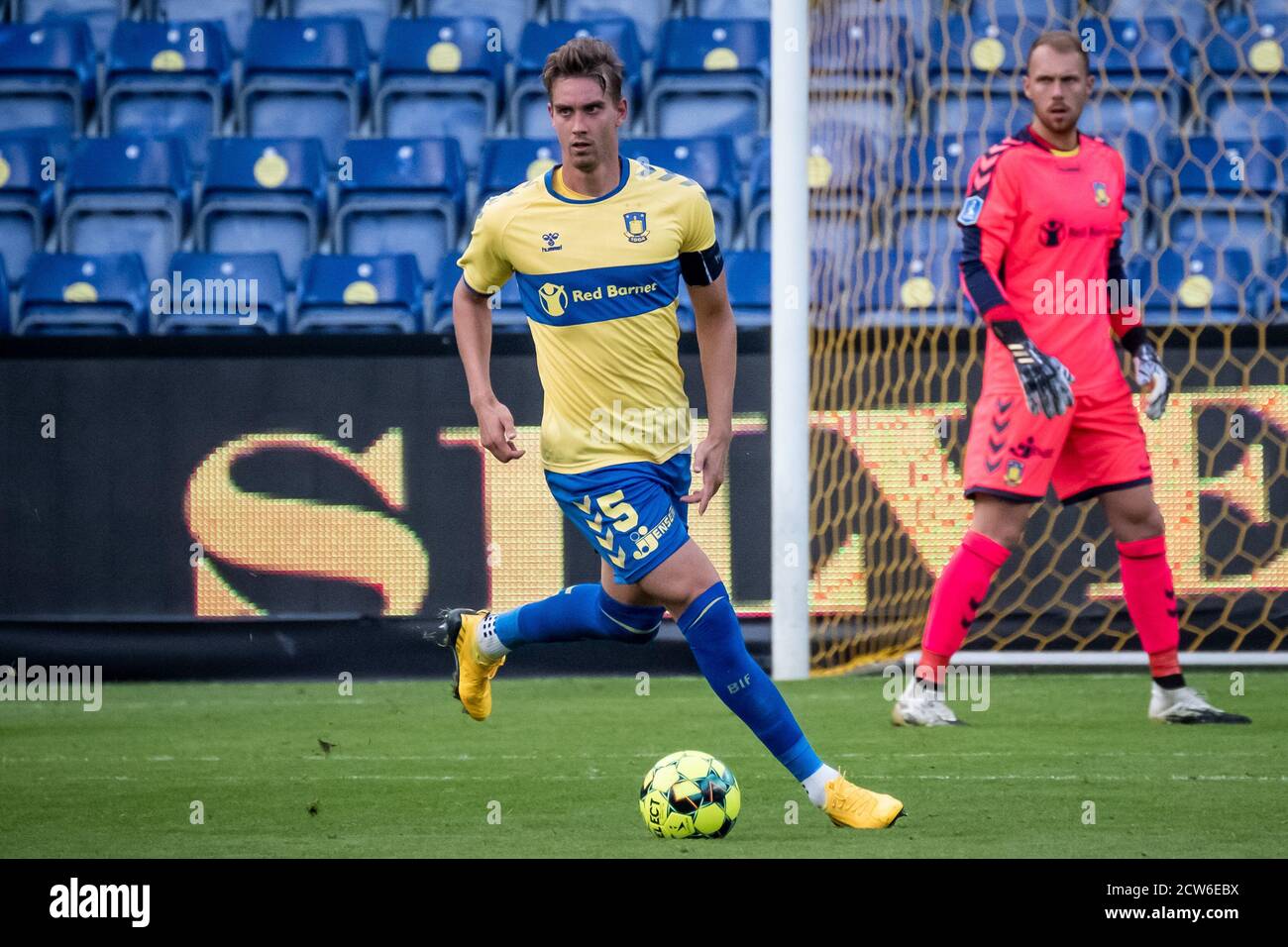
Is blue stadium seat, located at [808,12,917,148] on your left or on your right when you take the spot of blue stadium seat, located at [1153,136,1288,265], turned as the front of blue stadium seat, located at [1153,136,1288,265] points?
on your right

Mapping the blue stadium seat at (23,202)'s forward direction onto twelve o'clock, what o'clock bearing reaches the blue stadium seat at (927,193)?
the blue stadium seat at (927,193) is roughly at 10 o'clock from the blue stadium seat at (23,202).

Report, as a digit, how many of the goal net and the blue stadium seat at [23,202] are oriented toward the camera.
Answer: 2

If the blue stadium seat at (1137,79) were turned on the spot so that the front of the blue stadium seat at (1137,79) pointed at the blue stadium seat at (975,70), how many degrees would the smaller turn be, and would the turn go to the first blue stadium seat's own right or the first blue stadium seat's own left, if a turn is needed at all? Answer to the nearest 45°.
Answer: approximately 90° to the first blue stadium seat's own right

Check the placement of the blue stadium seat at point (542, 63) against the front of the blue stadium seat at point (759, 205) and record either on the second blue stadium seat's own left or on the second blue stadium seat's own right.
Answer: on the second blue stadium seat's own right

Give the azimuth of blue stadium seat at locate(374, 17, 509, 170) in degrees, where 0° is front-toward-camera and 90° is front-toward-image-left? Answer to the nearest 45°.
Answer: approximately 0°

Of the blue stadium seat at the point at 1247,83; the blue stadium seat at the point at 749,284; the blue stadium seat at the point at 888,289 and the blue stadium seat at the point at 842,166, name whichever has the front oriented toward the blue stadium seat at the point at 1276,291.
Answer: the blue stadium seat at the point at 1247,83

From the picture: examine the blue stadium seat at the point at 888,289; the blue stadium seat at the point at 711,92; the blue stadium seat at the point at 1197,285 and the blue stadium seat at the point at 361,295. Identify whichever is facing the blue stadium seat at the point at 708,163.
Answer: the blue stadium seat at the point at 711,92

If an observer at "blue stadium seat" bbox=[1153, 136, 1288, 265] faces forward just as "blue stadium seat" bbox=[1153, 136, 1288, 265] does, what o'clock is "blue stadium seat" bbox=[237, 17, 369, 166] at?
"blue stadium seat" bbox=[237, 17, 369, 166] is roughly at 3 o'clock from "blue stadium seat" bbox=[1153, 136, 1288, 265].

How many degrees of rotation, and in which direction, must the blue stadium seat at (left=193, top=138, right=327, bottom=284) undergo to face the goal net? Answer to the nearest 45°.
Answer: approximately 45° to its left

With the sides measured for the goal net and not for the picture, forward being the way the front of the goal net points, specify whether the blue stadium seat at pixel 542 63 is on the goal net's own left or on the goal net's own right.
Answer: on the goal net's own right

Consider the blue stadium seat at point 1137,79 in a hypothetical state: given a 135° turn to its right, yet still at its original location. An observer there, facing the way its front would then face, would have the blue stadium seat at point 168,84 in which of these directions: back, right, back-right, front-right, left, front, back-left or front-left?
front-left

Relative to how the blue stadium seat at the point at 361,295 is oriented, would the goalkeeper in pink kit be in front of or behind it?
in front

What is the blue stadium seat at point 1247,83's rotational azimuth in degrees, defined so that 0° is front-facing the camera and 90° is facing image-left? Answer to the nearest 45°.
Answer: approximately 0°

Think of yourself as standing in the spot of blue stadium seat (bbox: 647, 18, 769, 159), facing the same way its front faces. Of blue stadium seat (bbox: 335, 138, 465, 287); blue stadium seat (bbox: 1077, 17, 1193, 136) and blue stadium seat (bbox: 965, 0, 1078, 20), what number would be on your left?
2
